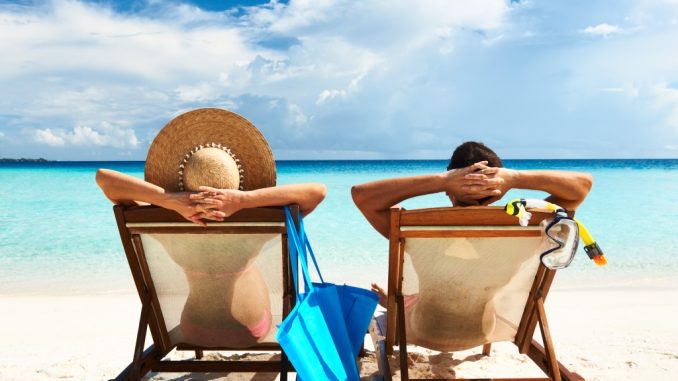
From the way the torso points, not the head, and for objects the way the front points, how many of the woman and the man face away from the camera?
2

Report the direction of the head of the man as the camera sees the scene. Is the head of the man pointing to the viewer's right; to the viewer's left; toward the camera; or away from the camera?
away from the camera

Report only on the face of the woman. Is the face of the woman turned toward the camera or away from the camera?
away from the camera

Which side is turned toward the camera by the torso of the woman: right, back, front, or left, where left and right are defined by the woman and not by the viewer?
back

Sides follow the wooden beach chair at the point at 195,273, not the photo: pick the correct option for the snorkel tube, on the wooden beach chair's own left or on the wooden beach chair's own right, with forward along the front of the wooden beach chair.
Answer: on the wooden beach chair's own right

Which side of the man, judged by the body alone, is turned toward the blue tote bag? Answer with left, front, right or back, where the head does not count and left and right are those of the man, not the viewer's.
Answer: left

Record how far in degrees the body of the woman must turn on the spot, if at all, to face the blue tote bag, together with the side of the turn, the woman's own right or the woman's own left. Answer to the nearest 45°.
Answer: approximately 135° to the woman's own right

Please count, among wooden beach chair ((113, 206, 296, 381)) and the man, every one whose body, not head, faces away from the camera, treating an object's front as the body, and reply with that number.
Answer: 2

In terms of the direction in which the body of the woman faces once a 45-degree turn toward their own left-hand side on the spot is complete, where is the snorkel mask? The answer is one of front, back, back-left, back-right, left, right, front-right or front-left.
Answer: back

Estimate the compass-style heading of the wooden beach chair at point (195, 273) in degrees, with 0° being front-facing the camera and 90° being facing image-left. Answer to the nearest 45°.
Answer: approximately 180°

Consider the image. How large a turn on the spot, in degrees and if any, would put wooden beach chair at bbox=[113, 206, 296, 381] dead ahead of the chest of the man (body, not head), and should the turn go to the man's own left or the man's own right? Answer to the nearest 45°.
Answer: approximately 90° to the man's own left

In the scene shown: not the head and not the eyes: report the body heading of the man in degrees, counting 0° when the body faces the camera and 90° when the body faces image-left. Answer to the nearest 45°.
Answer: approximately 180°
